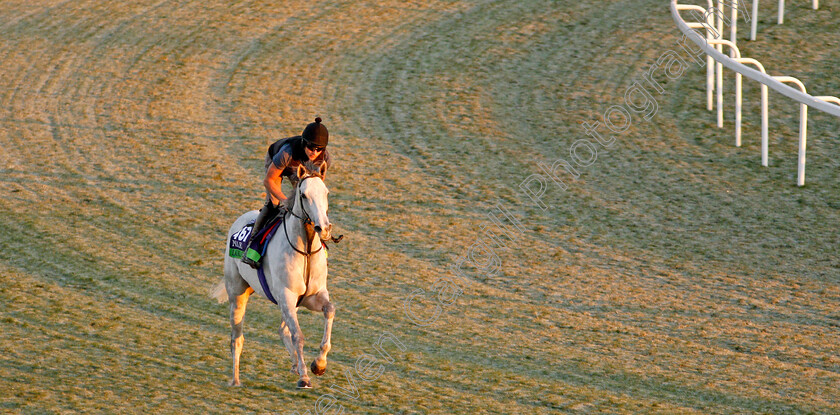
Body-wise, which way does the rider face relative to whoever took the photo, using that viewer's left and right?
facing the viewer and to the right of the viewer
